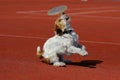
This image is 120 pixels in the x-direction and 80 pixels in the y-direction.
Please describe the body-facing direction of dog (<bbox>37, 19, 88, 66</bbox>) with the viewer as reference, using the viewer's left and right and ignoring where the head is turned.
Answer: facing to the right of the viewer
